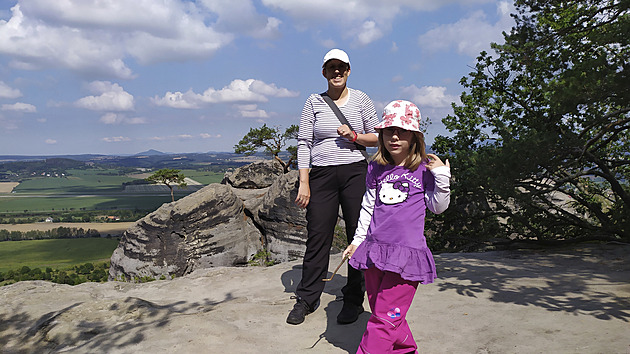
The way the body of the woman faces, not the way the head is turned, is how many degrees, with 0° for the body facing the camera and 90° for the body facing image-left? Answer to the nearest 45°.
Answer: approximately 0°

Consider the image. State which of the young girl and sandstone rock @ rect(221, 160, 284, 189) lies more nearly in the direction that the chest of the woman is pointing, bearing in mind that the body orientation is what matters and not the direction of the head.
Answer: the young girl

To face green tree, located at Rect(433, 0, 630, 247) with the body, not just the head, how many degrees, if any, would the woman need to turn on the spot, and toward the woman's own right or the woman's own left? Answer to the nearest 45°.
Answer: approximately 135° to the woman's own left

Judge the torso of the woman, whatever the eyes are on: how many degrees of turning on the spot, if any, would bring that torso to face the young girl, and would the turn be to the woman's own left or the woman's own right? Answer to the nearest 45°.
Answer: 0° — they already face them

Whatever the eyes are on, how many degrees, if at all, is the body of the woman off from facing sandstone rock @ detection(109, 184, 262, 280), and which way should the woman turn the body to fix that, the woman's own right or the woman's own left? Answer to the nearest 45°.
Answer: approximately 135° to the woman's own right

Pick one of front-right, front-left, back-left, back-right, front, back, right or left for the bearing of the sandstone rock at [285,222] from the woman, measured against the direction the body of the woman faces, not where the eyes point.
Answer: back

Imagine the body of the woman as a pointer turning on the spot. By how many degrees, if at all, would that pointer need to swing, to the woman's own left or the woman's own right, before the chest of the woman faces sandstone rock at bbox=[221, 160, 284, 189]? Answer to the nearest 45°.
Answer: approximately 180°
